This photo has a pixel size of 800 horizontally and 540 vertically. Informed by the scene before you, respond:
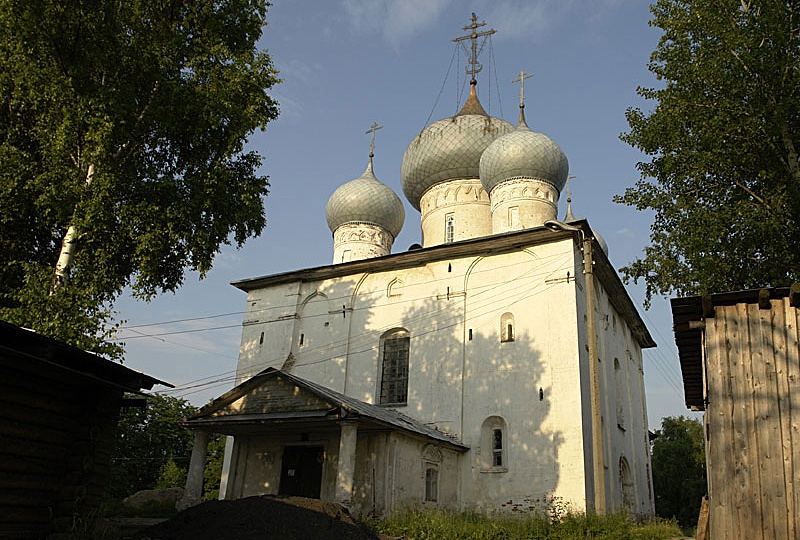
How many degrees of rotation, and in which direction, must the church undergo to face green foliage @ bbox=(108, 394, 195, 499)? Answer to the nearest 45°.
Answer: approximately 90° to its right

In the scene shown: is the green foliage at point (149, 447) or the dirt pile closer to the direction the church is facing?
the dirt pile

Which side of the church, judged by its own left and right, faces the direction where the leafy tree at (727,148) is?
left

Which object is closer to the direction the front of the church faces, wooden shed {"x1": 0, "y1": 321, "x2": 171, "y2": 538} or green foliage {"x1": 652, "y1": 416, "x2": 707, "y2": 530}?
the wooden shed

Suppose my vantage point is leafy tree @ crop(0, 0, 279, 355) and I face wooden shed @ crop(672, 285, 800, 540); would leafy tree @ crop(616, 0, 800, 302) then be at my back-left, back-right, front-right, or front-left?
front-left

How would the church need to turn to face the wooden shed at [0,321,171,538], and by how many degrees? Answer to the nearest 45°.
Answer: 0° — it already faces it

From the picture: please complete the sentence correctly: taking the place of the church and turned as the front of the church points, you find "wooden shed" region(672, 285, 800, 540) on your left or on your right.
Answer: on your left

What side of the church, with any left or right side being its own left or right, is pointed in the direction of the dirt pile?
front

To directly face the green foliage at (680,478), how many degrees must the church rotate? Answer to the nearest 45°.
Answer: approximately 180°

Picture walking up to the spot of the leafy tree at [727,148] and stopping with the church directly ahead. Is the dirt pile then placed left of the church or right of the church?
left

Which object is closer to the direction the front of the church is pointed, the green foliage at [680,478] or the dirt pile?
the dirt pile

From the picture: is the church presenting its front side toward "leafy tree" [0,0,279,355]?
yes

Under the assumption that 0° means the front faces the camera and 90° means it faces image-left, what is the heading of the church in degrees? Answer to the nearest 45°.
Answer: approximately 45°
